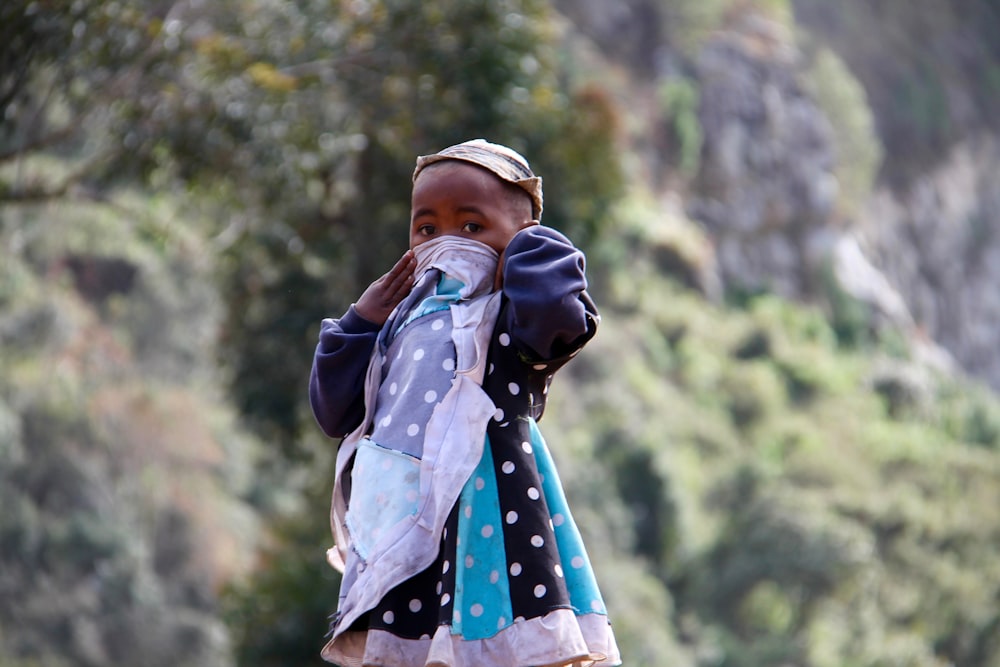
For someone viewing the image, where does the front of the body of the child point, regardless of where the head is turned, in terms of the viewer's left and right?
facing the viewer and to the left of the viewer
